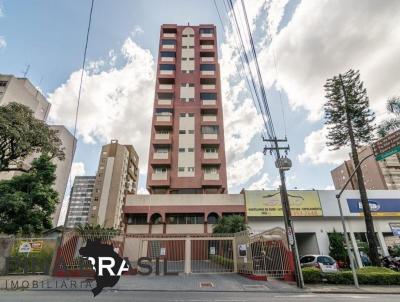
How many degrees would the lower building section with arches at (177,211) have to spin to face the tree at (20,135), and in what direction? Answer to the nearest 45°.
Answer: approximately 45° to its right

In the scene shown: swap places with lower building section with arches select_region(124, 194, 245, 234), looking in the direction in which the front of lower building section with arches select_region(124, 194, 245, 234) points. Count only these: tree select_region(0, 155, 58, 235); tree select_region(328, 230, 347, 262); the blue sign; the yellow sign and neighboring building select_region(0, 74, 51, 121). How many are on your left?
3

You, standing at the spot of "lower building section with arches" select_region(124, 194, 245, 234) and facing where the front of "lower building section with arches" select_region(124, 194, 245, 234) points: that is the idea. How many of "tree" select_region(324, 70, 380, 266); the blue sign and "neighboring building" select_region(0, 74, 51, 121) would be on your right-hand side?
1

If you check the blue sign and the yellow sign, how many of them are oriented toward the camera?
2

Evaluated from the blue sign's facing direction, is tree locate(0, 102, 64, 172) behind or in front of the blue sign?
in front
